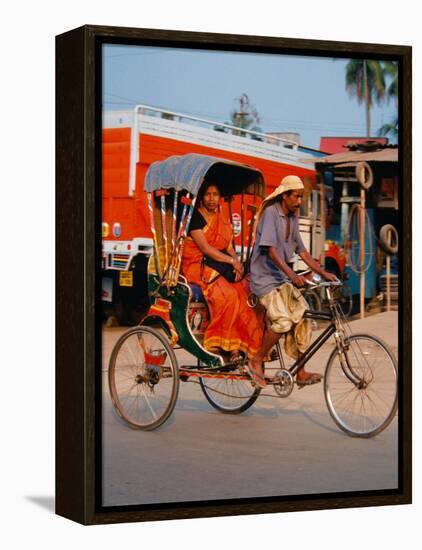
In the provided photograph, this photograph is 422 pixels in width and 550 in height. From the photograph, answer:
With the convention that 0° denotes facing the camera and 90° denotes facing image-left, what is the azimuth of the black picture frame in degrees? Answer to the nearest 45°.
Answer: approximately 315°
